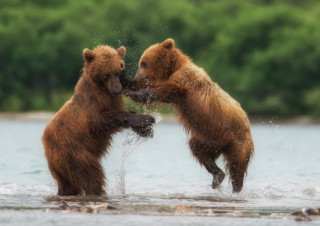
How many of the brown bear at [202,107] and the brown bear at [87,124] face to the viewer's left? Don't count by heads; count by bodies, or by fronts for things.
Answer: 1

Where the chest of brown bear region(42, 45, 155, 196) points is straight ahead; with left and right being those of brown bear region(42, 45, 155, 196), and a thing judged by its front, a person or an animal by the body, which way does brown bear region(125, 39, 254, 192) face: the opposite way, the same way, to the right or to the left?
the opposite way

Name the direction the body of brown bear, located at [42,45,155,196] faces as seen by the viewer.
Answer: to the viewer's right

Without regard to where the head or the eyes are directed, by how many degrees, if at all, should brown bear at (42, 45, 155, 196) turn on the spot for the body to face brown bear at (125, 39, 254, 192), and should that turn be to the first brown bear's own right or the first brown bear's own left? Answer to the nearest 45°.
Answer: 0° — it already faces it

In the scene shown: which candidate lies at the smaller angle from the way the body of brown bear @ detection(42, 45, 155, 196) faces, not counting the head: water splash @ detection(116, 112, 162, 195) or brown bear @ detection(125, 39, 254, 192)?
the brown bear

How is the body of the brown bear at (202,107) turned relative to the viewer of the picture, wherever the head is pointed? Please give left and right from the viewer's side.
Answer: facing to the left of the viewer

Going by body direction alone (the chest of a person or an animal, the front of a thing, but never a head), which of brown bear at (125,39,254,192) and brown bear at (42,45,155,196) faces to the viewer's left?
brown bear at (125,39,254,192)
